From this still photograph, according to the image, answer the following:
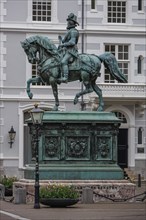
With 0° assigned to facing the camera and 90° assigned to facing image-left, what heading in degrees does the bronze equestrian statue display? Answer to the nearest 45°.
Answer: approximately 90°
